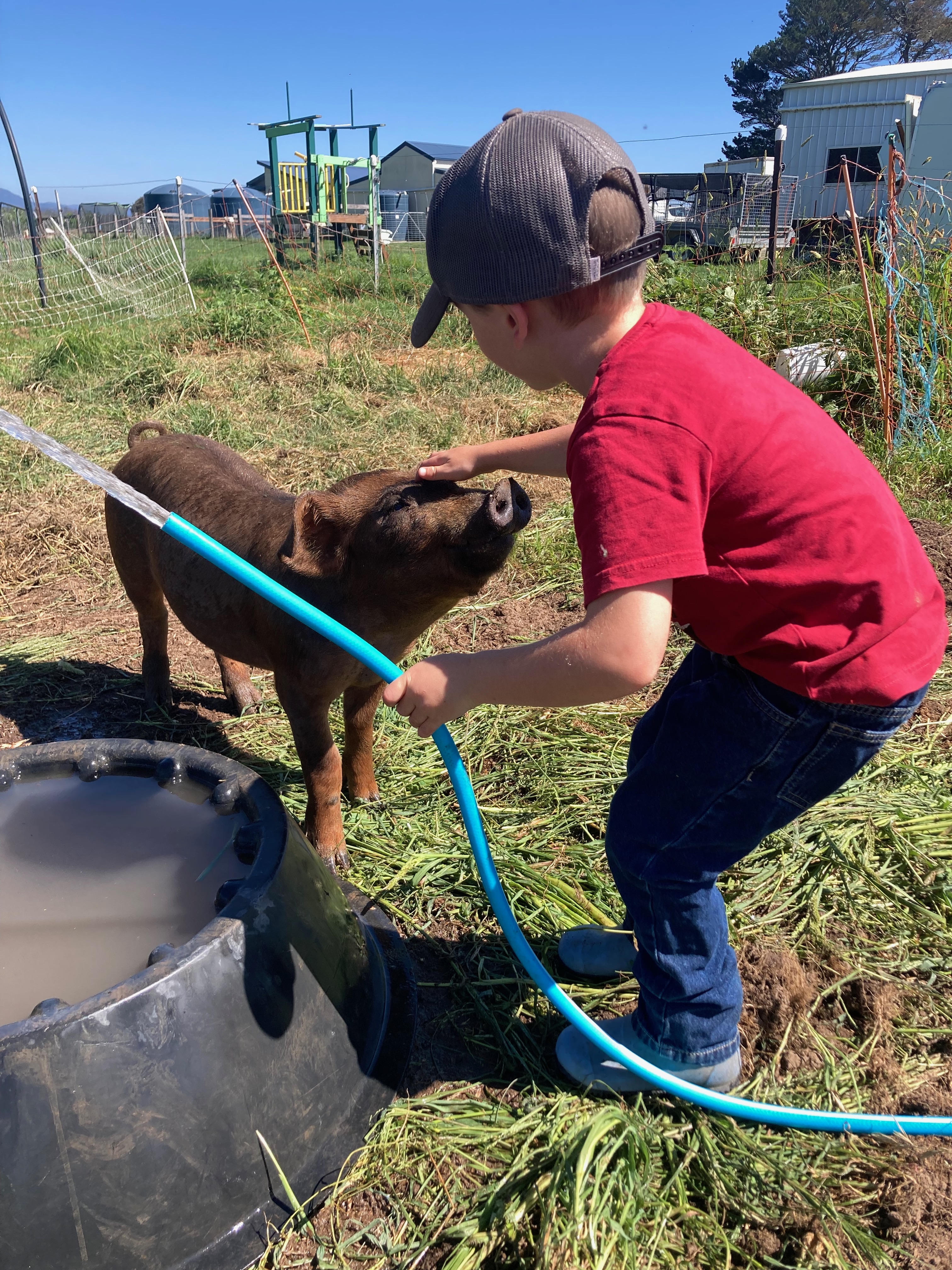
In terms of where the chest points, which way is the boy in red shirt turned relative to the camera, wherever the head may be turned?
to the viewer's left

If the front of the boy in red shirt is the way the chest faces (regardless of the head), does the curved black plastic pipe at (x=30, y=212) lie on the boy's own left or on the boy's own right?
on the boy's own right

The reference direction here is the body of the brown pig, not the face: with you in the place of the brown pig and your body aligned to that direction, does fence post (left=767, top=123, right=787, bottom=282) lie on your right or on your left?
on your left

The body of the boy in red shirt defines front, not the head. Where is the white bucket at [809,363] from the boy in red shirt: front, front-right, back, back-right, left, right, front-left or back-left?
right

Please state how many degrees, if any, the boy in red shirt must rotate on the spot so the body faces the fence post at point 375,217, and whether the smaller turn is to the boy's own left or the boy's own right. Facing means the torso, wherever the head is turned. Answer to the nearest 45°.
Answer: approximately 90° to the boy's own right

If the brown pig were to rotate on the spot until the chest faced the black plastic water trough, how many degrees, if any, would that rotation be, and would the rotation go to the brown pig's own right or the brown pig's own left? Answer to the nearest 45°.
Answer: approximately 45° to the brown pig's own right

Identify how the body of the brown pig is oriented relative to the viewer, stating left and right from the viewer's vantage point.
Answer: facing the viewer and to the right of the viewer

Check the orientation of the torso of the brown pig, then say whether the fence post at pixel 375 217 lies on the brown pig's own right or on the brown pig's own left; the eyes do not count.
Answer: on the brown pig's own left

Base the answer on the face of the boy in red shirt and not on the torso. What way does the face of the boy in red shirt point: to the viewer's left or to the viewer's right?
to the viewer's left

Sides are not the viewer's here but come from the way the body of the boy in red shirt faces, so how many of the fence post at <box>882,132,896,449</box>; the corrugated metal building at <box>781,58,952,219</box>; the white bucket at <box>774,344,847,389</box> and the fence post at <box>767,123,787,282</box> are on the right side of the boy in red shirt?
4

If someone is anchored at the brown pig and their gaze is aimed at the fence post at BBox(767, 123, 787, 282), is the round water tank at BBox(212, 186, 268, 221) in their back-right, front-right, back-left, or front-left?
front-left

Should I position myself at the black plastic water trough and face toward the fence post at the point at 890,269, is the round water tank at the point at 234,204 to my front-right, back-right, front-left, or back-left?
front-left
